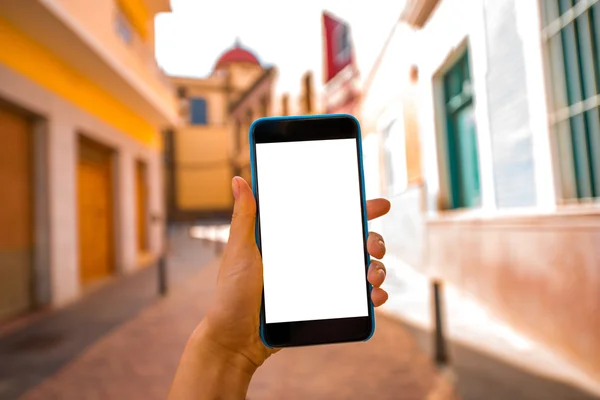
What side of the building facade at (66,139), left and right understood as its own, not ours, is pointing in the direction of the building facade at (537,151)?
front

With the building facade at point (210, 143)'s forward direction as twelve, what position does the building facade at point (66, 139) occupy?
the building facade at point (66, 139) is roughly at 12 o'clock from the building facade at point (210, 143).

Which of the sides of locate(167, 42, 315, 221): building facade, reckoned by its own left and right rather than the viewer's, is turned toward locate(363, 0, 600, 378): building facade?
front

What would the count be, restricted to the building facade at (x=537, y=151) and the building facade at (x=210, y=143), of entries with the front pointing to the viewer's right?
0

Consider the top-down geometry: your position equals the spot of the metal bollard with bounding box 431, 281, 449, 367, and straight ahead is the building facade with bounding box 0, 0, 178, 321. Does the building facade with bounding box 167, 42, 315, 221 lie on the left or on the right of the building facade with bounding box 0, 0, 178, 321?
right

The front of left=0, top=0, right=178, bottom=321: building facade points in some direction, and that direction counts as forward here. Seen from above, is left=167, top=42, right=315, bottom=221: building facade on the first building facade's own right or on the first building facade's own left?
on the first building facade's own left

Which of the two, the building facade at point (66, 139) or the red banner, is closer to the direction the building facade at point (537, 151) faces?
the building facade

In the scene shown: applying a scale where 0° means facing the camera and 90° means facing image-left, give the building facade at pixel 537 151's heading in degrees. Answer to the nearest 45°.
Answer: approximately 45°

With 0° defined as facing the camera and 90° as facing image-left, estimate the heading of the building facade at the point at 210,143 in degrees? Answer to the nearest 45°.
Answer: approximately 0°

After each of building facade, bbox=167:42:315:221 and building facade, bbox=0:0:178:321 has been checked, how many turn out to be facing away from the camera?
0

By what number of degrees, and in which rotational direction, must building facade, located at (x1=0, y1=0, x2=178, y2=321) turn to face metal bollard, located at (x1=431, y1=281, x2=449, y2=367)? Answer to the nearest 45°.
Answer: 0° — it already faces it

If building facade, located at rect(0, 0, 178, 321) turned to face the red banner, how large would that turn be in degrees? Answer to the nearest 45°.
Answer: approximately 45° to its left

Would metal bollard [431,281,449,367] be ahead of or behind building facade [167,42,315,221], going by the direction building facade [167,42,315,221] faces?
ahead

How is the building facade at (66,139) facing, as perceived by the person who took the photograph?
facing the viewer and to the right of the viewer
